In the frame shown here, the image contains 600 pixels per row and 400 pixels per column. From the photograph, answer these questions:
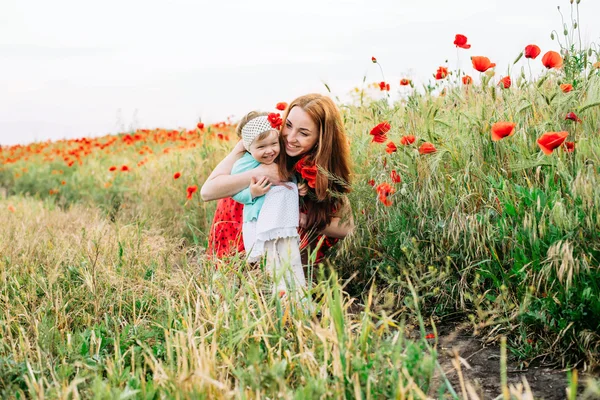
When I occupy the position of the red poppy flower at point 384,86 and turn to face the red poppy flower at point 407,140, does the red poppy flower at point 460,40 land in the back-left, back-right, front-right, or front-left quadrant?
front-left

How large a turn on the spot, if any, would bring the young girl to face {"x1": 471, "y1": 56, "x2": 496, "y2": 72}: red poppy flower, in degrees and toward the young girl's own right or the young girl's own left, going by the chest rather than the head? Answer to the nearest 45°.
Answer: approximately 45° to the young girl's own left

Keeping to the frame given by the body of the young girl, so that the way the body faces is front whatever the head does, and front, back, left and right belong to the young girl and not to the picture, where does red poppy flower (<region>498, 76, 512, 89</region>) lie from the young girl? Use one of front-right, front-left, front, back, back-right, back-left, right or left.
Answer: front-left

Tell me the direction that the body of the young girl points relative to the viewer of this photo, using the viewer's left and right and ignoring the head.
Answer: facing the viewer and to the right of the viewer

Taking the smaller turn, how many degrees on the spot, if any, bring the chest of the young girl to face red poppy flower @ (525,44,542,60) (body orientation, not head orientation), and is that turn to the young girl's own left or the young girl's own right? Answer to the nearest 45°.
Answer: approximately 45° to the young girl's own left

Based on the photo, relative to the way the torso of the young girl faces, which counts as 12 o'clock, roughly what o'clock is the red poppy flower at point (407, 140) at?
The red poppy flower is roughly at 9 o'clock from the young girl.

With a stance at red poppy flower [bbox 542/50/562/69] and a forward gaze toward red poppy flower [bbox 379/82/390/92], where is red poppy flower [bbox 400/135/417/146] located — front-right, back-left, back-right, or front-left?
front-left

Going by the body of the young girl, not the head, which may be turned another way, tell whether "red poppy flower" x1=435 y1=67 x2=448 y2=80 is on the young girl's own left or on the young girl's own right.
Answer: on the young girl's own left

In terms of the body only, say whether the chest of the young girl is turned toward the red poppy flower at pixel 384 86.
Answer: no

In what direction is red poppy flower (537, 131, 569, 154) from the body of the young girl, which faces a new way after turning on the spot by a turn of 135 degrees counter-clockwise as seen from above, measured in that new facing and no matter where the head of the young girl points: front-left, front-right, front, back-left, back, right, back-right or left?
back-right
